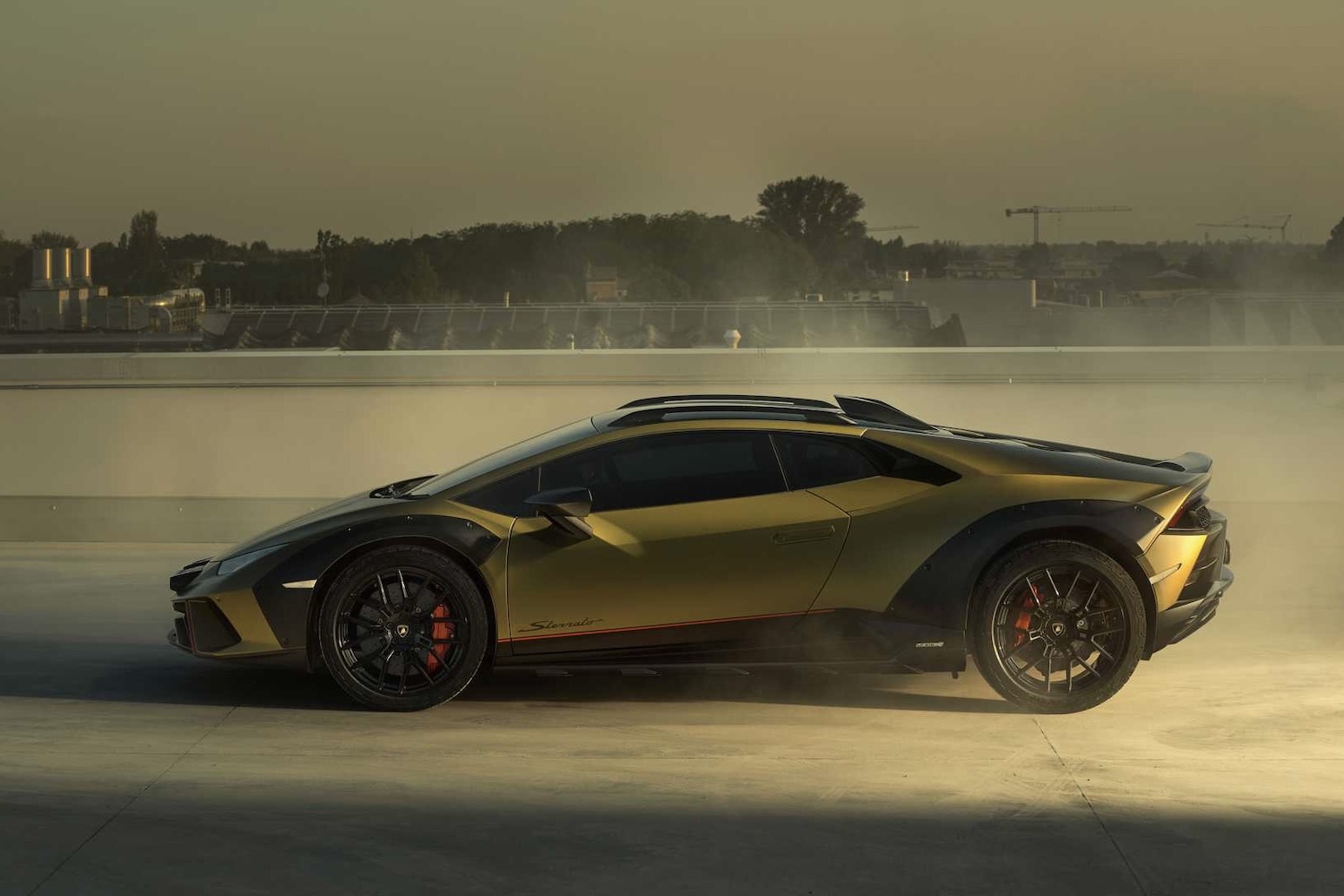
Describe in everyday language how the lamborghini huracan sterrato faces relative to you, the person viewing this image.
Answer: facing to the left of the viewer
